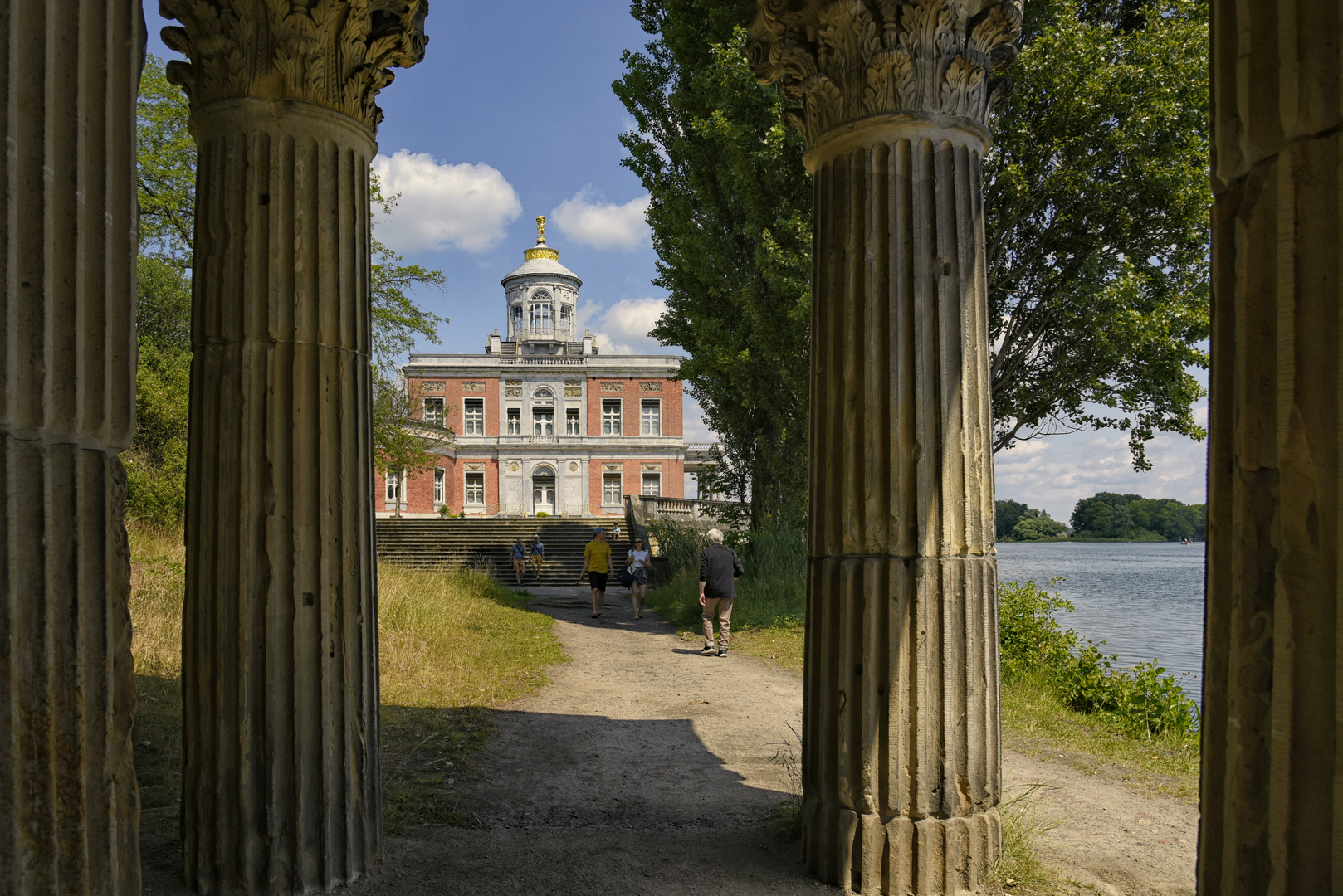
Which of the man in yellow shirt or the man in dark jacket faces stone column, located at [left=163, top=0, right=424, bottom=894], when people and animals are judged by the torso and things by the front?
the man in yellow shirt

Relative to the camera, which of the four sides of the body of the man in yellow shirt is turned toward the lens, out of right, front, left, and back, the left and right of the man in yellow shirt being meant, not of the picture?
front

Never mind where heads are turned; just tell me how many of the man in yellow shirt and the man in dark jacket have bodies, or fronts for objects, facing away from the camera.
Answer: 1

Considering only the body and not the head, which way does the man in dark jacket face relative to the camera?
away from the camera

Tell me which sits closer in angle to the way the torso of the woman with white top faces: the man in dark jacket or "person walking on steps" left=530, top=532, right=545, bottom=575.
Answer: the man in dark jacket

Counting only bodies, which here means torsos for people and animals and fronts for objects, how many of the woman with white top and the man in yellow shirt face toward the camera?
2

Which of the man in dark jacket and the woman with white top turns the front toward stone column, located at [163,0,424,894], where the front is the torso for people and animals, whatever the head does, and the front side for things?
the woman with white top

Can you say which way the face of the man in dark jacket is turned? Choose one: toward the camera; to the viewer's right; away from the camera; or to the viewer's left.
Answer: away from the camera

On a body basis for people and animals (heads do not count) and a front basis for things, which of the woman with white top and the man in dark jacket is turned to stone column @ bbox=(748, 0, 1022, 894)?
the woman with white top

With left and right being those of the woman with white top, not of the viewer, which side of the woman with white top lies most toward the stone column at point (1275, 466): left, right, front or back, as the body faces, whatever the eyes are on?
front

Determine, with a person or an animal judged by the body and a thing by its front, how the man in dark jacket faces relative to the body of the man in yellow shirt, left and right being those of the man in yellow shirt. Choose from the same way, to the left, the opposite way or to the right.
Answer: the opposite way

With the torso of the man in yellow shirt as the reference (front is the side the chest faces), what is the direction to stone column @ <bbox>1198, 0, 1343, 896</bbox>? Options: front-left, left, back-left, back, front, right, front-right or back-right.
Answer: front

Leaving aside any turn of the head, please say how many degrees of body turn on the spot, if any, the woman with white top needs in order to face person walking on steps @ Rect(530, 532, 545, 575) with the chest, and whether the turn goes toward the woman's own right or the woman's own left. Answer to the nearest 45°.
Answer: approximately 180°

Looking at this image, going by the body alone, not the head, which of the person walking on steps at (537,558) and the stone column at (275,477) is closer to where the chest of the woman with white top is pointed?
the stone column

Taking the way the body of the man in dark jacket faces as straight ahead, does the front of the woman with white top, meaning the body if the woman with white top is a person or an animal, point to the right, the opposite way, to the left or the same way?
the opposite way
